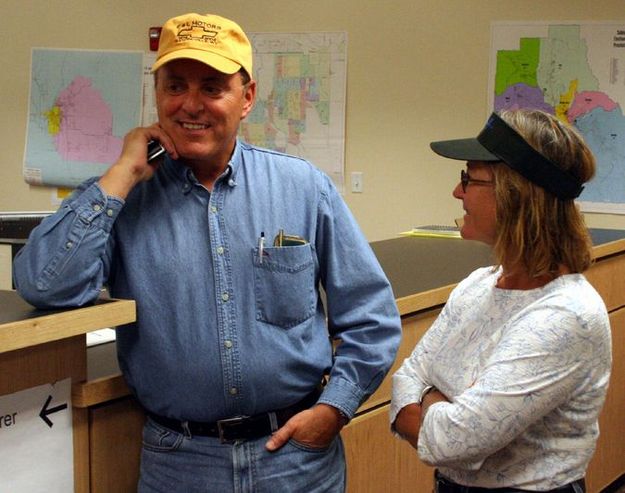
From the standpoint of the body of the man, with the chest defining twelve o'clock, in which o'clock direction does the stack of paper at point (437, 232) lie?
The stack of paper is roughly at 7 o'clock from the man.

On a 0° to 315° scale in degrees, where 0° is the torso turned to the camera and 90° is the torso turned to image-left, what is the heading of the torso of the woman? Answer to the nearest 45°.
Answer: approximately 45°

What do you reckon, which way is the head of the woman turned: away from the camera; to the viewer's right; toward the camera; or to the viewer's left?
to the viewer's left

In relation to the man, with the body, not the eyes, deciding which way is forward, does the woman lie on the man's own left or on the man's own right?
on the man's own left

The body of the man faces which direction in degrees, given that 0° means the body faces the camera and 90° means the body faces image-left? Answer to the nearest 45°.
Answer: approximately 0°

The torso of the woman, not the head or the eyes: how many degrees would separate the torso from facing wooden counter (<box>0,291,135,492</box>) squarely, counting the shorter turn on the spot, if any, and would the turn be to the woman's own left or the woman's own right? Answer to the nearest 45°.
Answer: approximately 45° to the woman's own right
